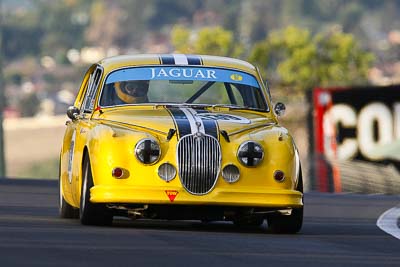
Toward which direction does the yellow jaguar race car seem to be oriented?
toward the camera
